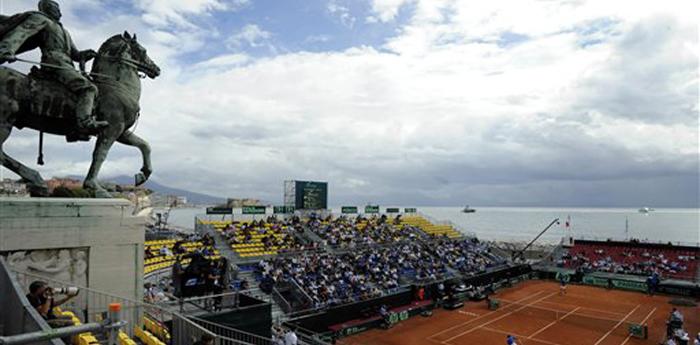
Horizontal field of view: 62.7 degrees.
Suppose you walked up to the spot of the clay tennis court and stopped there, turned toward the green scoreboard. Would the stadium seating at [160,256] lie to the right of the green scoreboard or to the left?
left

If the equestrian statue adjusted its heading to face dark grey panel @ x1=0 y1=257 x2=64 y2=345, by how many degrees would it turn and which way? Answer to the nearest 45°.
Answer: approximately 90° to its right

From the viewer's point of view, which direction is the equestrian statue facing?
to the viewer's right

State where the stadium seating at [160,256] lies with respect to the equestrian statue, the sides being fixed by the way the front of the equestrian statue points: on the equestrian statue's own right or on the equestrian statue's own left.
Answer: on the equestrian statue's own left

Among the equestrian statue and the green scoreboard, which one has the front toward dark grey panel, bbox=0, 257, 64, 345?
the green scoreboard

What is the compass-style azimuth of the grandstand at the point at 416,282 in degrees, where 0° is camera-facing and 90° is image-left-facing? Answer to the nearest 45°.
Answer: approximately 315°

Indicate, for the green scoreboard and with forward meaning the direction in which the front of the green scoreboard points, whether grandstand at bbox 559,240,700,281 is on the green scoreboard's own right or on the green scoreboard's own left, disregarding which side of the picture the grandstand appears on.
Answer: on the green scoreboard's own left

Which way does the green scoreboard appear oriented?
toward the camera

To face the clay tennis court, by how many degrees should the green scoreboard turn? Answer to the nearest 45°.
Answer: approximately 45° to its left

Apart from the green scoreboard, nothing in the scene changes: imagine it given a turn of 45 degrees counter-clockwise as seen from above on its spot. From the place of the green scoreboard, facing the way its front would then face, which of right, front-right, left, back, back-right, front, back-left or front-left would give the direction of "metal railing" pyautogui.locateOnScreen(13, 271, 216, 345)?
front-right

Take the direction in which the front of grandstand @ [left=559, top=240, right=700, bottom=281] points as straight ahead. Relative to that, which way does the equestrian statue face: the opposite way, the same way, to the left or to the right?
the opposite way

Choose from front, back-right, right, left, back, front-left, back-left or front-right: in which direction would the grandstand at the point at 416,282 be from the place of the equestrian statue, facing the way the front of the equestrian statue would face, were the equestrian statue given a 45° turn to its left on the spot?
front

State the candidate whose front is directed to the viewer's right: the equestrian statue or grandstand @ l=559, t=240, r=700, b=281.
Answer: the equestrian statue

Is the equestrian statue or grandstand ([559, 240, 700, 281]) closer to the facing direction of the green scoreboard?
the equestrian statue

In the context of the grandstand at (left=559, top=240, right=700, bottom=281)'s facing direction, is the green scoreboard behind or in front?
in front

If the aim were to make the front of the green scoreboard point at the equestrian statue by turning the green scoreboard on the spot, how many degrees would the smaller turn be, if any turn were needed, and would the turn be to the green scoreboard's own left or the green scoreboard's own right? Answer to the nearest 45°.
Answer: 0° — it already faces it
